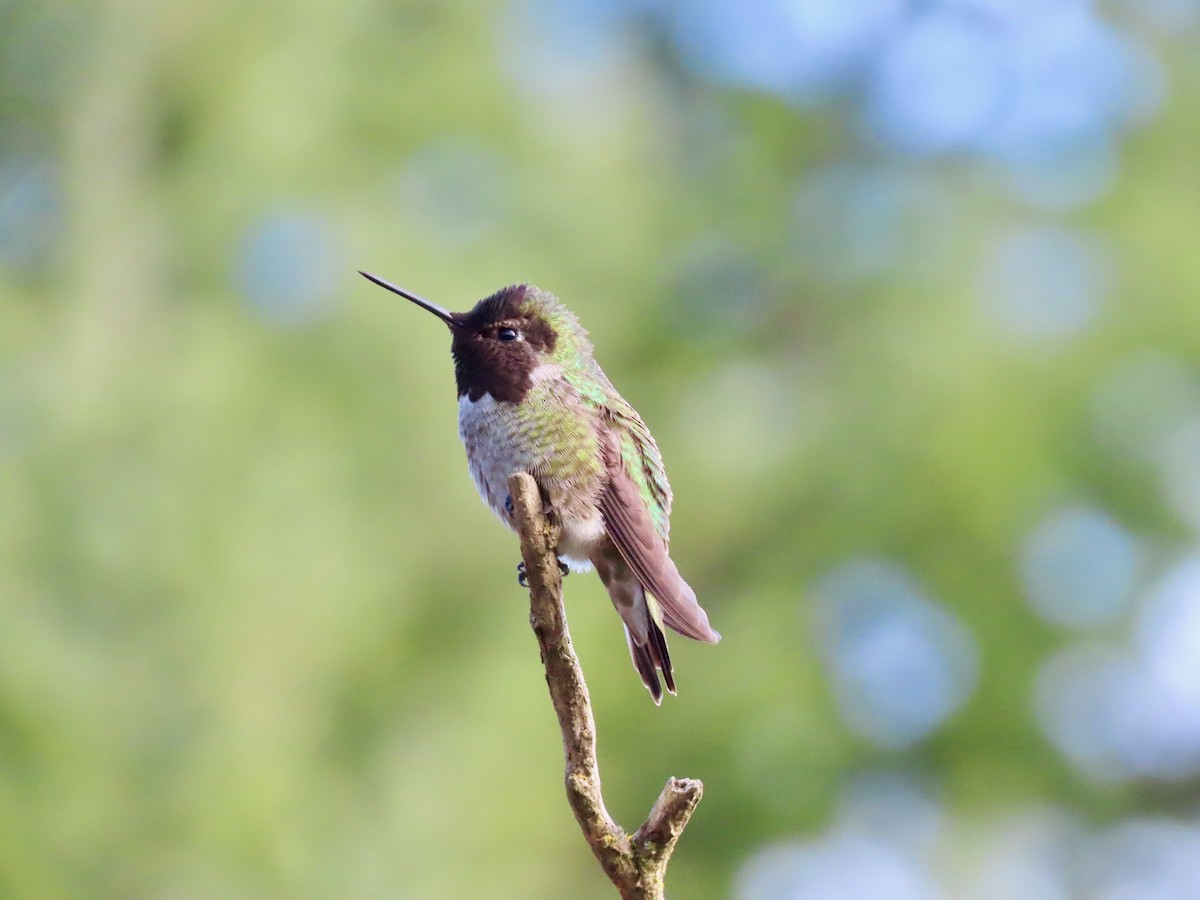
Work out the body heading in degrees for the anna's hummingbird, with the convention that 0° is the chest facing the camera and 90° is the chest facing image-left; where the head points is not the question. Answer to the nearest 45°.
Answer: approximately 90°
